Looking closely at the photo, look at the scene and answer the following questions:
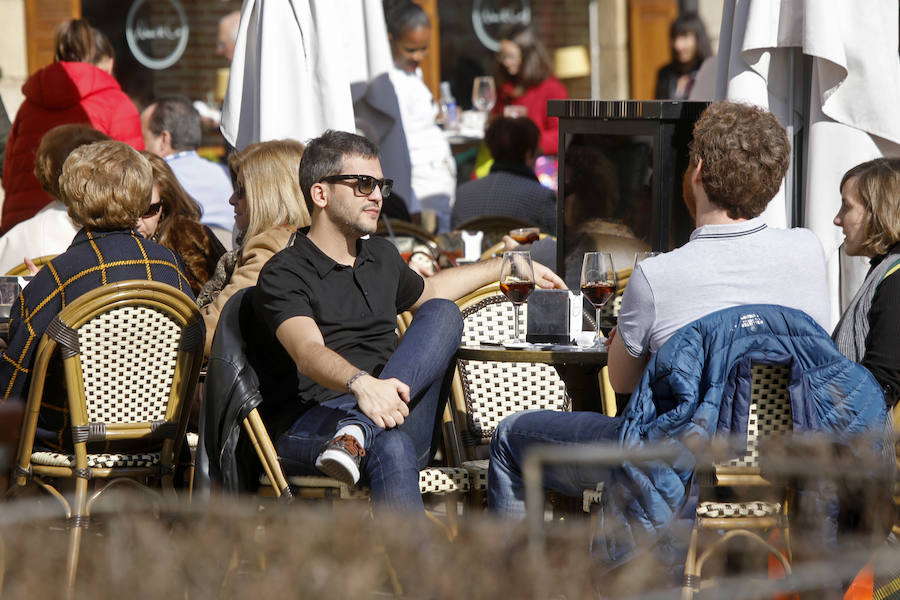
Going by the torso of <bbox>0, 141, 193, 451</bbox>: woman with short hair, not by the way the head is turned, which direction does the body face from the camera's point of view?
away from the camera

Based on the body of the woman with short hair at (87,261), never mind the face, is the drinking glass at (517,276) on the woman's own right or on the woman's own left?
on the woman's own right

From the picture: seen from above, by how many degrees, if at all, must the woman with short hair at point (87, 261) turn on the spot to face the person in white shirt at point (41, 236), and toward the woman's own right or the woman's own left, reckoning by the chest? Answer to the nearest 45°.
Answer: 0° — they already face them

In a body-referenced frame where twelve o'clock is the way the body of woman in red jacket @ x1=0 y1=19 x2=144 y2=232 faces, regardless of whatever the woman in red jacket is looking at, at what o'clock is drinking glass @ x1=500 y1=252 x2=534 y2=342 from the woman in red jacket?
The drinking glass is roughly at 4 o'clock from the woman in red jacket.

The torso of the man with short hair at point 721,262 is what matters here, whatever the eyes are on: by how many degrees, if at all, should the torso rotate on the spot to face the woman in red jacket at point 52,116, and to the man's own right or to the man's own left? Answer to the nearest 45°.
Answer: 0° — they already face them

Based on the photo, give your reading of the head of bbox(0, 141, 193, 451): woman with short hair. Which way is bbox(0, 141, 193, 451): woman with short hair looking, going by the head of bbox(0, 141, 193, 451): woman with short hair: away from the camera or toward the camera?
away from the camera

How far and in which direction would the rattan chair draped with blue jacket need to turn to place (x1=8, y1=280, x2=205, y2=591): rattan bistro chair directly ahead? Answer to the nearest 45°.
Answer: approximately 90° to its left

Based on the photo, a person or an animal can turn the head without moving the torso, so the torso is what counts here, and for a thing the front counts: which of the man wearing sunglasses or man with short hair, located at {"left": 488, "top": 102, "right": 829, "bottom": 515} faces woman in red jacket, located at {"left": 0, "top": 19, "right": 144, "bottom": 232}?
the man with short hair

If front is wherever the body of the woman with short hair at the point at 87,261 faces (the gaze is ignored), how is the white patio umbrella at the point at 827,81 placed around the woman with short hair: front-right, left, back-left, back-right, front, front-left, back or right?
right

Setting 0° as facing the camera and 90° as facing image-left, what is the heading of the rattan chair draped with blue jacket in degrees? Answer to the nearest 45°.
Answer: approximately 180°

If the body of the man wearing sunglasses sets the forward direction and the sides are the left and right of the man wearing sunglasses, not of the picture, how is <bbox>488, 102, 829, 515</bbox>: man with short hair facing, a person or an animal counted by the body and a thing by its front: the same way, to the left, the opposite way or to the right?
the opposite way

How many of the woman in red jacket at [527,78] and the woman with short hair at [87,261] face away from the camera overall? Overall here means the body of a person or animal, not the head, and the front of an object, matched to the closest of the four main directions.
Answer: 1
